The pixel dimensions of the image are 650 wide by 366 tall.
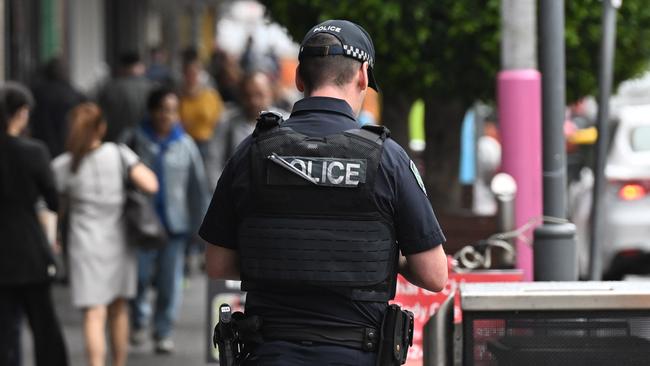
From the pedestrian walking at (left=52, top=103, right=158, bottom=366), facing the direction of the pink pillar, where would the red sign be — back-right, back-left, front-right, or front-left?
front-right

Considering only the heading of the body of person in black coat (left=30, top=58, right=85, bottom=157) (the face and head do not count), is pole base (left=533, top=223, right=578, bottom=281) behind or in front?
behind

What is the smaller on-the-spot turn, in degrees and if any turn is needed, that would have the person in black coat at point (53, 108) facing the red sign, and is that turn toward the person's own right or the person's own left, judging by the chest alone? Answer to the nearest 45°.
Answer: approximately 180°

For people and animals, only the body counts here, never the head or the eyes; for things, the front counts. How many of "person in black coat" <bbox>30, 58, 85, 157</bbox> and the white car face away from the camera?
2

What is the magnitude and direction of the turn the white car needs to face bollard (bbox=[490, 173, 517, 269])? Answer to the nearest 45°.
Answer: approximately 180°

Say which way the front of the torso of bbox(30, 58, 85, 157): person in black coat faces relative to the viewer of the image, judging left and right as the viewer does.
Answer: facing away from the viewer

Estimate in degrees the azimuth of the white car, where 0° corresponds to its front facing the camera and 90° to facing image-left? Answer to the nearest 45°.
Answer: approximately 180°

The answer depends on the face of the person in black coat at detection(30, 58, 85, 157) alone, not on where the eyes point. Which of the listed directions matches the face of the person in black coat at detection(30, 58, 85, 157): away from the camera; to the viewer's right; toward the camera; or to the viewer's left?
away from the camera

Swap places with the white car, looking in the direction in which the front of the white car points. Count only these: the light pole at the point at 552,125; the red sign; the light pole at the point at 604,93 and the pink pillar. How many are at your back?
4

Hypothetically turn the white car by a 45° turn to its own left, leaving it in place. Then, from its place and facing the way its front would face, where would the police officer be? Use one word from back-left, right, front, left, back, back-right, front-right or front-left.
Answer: back-left

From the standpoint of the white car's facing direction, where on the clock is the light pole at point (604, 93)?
The light pole is roughly at 6 o'clock from the white car.

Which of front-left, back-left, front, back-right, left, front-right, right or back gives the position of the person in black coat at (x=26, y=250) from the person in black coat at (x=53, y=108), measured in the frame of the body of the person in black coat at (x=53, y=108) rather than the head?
back
